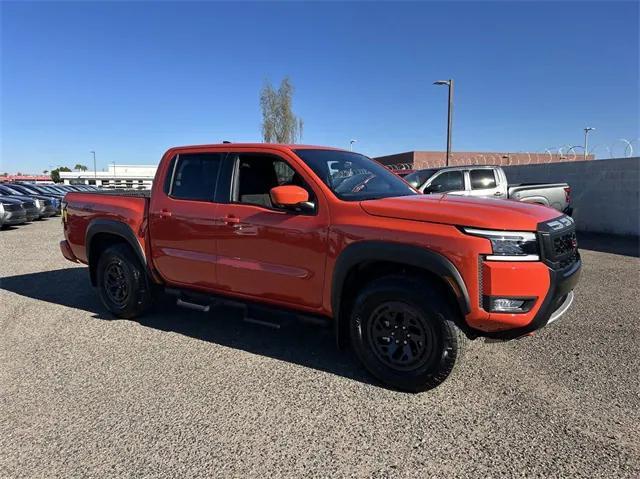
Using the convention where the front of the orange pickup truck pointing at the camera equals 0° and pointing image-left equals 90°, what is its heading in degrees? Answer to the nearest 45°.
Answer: approximately 315°

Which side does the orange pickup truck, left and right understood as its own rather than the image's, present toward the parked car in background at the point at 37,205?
back

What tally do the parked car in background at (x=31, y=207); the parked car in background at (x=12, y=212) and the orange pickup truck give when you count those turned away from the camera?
0

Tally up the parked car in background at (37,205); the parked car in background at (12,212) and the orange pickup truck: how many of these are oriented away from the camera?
0

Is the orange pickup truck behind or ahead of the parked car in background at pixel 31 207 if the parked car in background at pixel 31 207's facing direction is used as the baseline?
ahead
